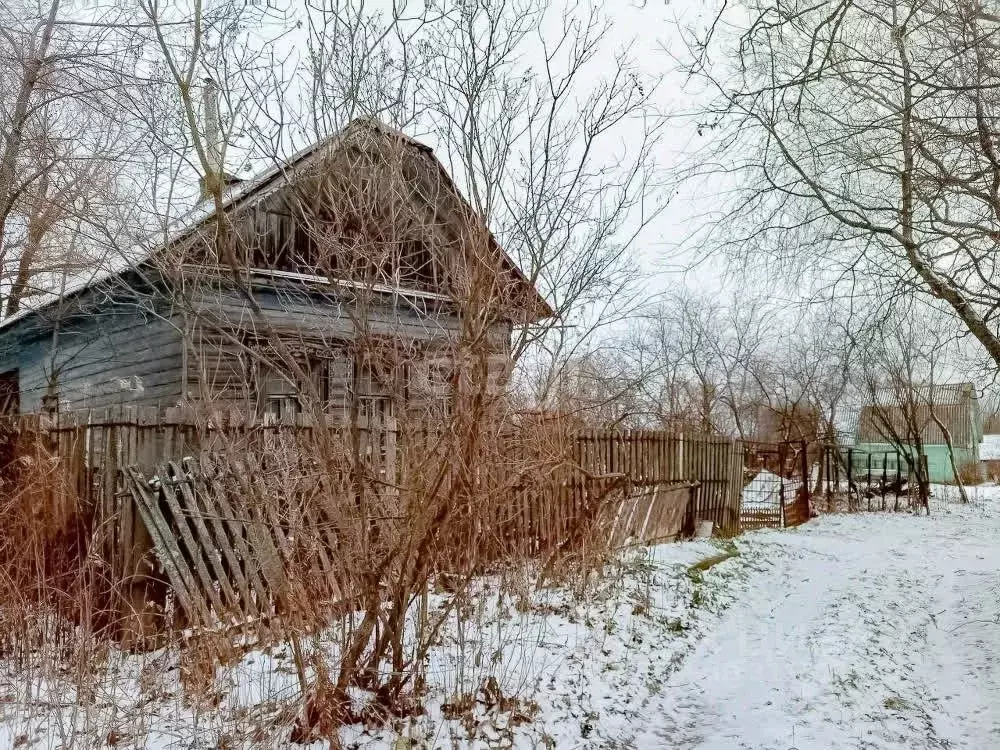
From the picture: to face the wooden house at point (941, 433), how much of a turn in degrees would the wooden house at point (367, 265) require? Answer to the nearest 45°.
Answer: approximately 90° to its left

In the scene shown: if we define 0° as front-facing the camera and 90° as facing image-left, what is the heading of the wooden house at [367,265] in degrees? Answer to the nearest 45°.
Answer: approximately 315°

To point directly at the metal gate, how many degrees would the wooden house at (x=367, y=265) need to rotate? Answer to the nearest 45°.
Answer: approximately 90° to its left
